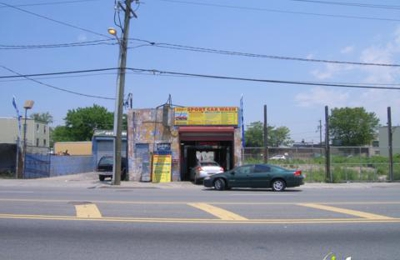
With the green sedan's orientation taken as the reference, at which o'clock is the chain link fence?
The chain link fence is roughly at 4 o'clock from the green sedan.

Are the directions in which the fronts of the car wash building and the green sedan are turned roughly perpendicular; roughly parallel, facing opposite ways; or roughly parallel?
roughly perpendicular

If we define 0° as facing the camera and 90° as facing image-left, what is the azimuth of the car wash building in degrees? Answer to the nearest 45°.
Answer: approximately 0°

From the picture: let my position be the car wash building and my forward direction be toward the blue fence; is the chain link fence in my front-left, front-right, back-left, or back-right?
back-right

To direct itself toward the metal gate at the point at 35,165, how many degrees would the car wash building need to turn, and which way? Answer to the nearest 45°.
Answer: approximately 90° to its right

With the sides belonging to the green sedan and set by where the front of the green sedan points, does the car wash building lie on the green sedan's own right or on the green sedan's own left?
on the green sedan's own right

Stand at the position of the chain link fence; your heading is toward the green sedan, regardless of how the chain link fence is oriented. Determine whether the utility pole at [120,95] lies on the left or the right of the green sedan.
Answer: right

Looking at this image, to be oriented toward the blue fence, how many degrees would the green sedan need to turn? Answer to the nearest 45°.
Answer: approximately 45° to its right

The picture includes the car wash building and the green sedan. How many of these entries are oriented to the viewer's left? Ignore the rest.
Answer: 1

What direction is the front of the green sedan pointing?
to the viewer's left

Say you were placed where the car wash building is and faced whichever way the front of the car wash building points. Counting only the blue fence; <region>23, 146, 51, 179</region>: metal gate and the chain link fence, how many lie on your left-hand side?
1

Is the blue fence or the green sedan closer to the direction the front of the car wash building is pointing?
the green sedan

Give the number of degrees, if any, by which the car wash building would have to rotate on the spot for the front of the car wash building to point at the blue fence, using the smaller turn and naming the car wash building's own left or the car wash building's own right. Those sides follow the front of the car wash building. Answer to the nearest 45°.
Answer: approximately 135° to the car wash building's own right

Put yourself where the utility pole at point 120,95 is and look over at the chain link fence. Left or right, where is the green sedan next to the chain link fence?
right
